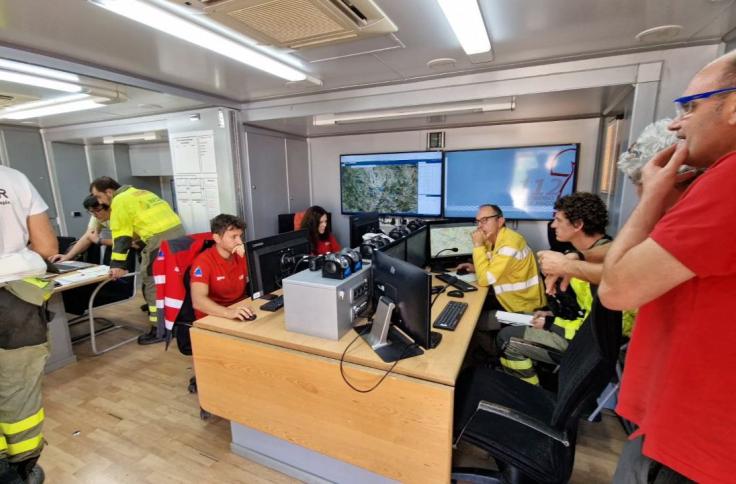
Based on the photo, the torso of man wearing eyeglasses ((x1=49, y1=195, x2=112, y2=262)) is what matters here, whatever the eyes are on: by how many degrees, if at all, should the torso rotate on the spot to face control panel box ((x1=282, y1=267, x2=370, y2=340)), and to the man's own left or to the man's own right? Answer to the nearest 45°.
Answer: approximately 45° to the man's own left

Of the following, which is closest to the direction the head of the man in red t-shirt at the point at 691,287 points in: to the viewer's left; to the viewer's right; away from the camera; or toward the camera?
to the viewer's left

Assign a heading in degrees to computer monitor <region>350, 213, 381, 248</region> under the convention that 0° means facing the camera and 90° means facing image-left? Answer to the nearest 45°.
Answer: approximately 135°

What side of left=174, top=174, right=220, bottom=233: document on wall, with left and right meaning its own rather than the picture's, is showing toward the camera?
front

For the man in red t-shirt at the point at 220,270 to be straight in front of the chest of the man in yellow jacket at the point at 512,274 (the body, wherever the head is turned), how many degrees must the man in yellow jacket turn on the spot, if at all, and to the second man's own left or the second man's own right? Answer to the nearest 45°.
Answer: approximately 45° to the second man's own left

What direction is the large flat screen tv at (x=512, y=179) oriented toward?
toward the camera

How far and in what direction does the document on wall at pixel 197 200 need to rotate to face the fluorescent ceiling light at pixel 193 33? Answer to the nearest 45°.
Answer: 0° — it already faces it

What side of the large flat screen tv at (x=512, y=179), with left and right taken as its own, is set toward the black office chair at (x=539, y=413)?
front

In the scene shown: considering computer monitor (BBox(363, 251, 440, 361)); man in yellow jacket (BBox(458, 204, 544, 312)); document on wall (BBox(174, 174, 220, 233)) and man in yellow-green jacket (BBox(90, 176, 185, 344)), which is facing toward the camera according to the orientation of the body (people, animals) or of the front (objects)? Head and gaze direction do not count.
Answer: the document on wall

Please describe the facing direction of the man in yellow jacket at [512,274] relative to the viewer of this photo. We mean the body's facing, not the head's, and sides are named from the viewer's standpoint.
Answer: facing to the left of the viewer

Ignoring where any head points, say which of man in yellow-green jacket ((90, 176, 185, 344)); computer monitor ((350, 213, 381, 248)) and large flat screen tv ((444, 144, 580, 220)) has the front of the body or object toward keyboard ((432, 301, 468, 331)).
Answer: the large flat screen tv
